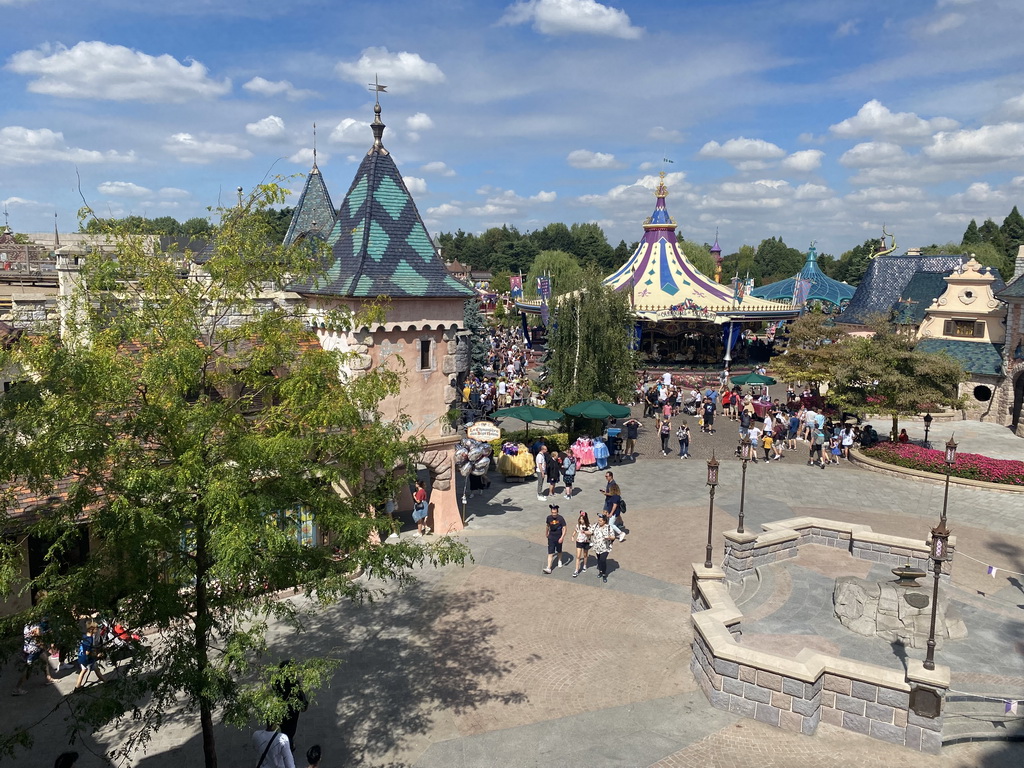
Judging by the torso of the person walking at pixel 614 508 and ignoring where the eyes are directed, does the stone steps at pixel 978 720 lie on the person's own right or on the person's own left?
on the person's own left

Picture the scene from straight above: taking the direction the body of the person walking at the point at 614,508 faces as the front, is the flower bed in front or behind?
behind

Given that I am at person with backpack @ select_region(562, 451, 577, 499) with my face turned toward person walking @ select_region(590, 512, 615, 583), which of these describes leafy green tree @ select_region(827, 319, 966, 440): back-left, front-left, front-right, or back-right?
back-left

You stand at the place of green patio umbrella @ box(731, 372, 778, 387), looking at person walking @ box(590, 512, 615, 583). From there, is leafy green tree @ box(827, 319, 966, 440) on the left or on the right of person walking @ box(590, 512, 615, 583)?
left

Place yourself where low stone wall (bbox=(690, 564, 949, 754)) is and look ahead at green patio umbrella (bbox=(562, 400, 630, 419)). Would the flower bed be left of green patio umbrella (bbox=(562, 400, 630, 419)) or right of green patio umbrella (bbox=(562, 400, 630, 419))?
right

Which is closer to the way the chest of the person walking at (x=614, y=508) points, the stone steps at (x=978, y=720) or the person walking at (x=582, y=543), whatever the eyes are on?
the person walking

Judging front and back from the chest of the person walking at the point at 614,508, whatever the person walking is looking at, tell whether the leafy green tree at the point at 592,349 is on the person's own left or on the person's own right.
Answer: on the person's own right
